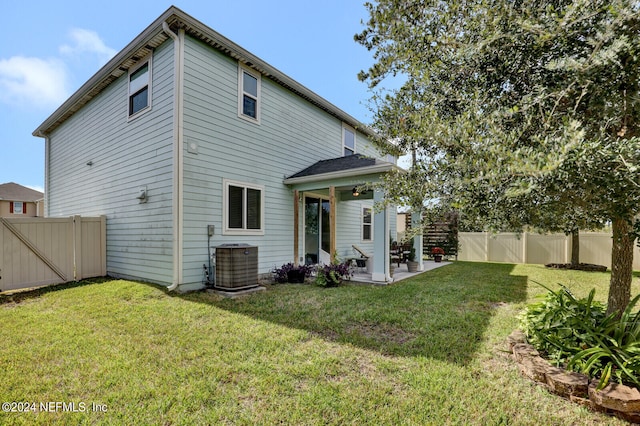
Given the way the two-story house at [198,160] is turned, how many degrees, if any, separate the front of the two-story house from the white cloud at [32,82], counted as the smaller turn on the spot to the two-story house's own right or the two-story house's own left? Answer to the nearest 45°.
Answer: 0° — it already faces it

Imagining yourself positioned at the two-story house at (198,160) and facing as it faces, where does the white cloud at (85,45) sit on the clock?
The white cloud is roughly at 12 o'clock from the two-story house.

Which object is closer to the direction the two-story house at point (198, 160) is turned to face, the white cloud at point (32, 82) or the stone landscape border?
the white cloud

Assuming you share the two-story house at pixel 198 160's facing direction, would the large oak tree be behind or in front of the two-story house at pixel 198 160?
behind

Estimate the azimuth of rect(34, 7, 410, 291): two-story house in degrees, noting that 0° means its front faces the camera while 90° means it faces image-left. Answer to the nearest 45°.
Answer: approximately 135°

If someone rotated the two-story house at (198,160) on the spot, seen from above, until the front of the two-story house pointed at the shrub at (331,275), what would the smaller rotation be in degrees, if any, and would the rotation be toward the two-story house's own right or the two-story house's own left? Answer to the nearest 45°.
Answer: approximately 180°

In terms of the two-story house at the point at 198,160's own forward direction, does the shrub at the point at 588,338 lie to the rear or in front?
to the rear
